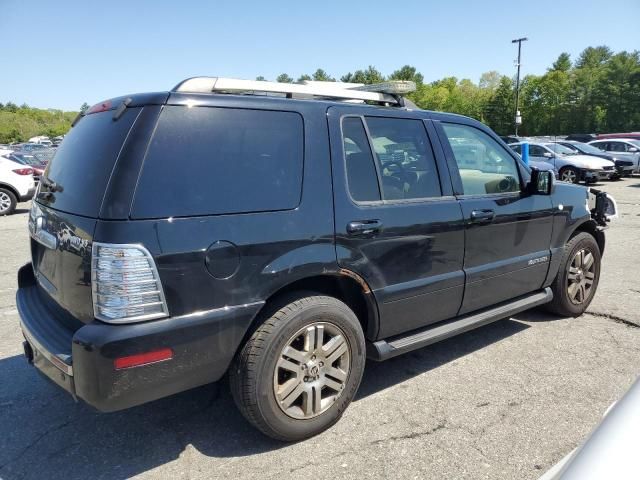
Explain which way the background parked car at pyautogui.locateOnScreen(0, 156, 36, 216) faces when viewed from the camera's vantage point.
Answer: facing away from the viewer and to the left of the viewer

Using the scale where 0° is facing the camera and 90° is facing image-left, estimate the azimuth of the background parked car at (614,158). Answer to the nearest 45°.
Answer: approximately 315°

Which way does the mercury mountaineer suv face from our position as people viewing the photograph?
facing away from the viewer and to the right of the viewer

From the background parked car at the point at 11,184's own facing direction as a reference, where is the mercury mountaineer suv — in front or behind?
behind

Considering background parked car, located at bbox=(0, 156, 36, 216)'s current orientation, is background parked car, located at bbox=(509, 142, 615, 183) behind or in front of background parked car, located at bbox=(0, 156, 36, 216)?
behind

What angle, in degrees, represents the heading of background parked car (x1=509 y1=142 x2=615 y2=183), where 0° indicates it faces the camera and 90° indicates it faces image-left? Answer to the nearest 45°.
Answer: approximately 315°
